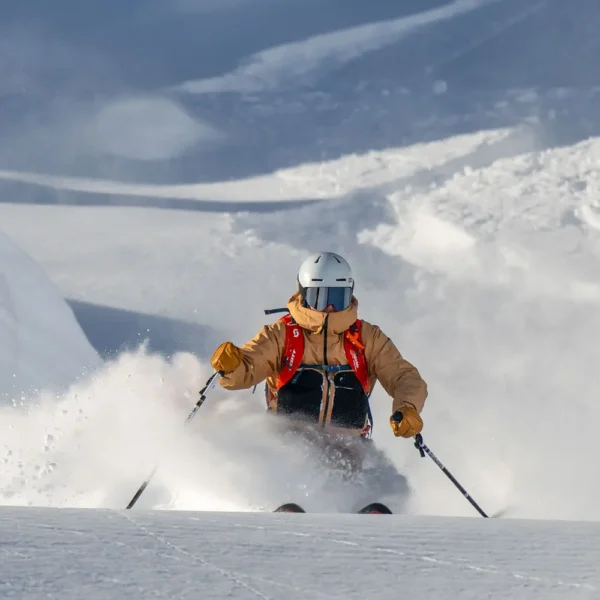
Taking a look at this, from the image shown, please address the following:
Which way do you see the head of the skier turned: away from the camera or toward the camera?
toward the camera

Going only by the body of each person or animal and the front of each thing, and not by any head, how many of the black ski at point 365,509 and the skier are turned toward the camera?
2

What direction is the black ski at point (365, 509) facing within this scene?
toward the camera

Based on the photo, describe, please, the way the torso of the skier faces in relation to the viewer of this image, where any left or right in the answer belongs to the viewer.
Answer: facing the viewer

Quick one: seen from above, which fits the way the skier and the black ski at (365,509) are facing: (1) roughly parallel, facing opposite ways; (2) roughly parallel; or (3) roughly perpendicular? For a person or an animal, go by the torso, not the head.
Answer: roughly parallel
